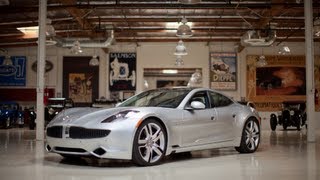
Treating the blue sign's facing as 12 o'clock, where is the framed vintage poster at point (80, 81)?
The framed vintage poster is roughly at 10 o'clock from the blue sign.

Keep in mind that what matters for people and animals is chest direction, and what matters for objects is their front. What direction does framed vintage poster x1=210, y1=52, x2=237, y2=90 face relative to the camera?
toward the camera

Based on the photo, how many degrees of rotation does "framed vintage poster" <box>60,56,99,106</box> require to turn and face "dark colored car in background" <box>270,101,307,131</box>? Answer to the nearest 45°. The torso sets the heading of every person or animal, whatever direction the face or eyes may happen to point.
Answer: approximately 45° to its left

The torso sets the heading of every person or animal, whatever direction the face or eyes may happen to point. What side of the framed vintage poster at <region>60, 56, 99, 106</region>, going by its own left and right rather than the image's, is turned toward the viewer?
front

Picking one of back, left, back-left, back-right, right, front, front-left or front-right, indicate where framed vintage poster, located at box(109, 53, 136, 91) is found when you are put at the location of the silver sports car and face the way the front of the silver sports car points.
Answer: back-right

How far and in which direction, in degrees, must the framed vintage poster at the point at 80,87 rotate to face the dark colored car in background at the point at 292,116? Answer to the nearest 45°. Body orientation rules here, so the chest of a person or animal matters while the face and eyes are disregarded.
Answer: approximately 45° to its left

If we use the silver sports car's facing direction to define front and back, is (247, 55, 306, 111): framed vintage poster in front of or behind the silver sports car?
behind

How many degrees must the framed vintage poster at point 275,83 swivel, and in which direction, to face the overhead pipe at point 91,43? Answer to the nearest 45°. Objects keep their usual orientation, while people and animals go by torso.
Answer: approximately 45° to its right

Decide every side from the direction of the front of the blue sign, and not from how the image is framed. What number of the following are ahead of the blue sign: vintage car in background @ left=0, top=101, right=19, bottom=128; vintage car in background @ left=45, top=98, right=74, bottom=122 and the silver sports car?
3

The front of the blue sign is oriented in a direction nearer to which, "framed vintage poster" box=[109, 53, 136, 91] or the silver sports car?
the silver sports car

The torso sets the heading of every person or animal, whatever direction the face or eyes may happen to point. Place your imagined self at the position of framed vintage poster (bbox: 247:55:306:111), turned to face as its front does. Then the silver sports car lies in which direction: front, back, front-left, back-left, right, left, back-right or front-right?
front

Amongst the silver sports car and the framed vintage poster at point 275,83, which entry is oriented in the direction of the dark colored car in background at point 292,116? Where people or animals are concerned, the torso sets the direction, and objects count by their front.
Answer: the framed vintage poster

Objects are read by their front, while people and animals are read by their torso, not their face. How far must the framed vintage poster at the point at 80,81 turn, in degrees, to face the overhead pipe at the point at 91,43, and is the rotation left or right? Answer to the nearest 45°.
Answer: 0° — it already faces it

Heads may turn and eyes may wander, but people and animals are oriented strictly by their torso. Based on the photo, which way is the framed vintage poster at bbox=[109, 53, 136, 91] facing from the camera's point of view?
toward the camera

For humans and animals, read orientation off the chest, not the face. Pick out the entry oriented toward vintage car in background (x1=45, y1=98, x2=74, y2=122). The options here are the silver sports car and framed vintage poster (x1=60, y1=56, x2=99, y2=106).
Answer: the framed vintage poster
